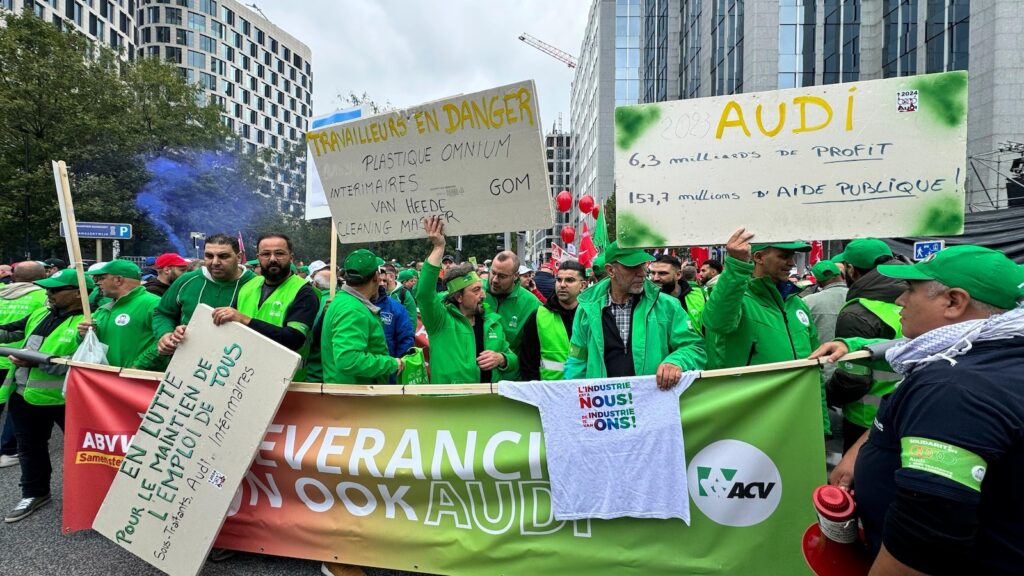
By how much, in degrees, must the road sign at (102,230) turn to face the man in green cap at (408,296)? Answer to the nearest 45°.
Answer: approximately 45° to its left

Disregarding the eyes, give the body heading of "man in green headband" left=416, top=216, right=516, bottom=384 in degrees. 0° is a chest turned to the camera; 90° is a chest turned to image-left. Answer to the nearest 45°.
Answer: approximately 315°

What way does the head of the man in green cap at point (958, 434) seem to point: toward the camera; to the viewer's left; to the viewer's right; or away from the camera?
to the viewer's left

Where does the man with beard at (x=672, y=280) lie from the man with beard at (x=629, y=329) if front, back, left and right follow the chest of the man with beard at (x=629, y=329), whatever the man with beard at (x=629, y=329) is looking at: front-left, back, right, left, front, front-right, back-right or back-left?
back

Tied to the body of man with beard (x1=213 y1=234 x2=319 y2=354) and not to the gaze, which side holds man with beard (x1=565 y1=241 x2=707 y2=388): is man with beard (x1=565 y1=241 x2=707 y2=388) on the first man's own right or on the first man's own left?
on the first man's own left

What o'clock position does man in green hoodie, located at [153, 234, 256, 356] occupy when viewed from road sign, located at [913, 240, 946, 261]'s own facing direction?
The man in green hoodie is roughly at 1 o'clock from the road sign.

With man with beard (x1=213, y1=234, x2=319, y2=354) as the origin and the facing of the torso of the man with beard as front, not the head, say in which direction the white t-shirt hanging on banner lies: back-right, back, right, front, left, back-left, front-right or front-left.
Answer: left

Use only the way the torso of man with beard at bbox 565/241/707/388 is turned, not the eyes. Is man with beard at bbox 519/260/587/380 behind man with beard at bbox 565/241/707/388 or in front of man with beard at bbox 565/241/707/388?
behind

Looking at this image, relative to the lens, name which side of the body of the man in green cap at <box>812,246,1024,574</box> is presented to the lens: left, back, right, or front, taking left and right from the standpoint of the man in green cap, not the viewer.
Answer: left
